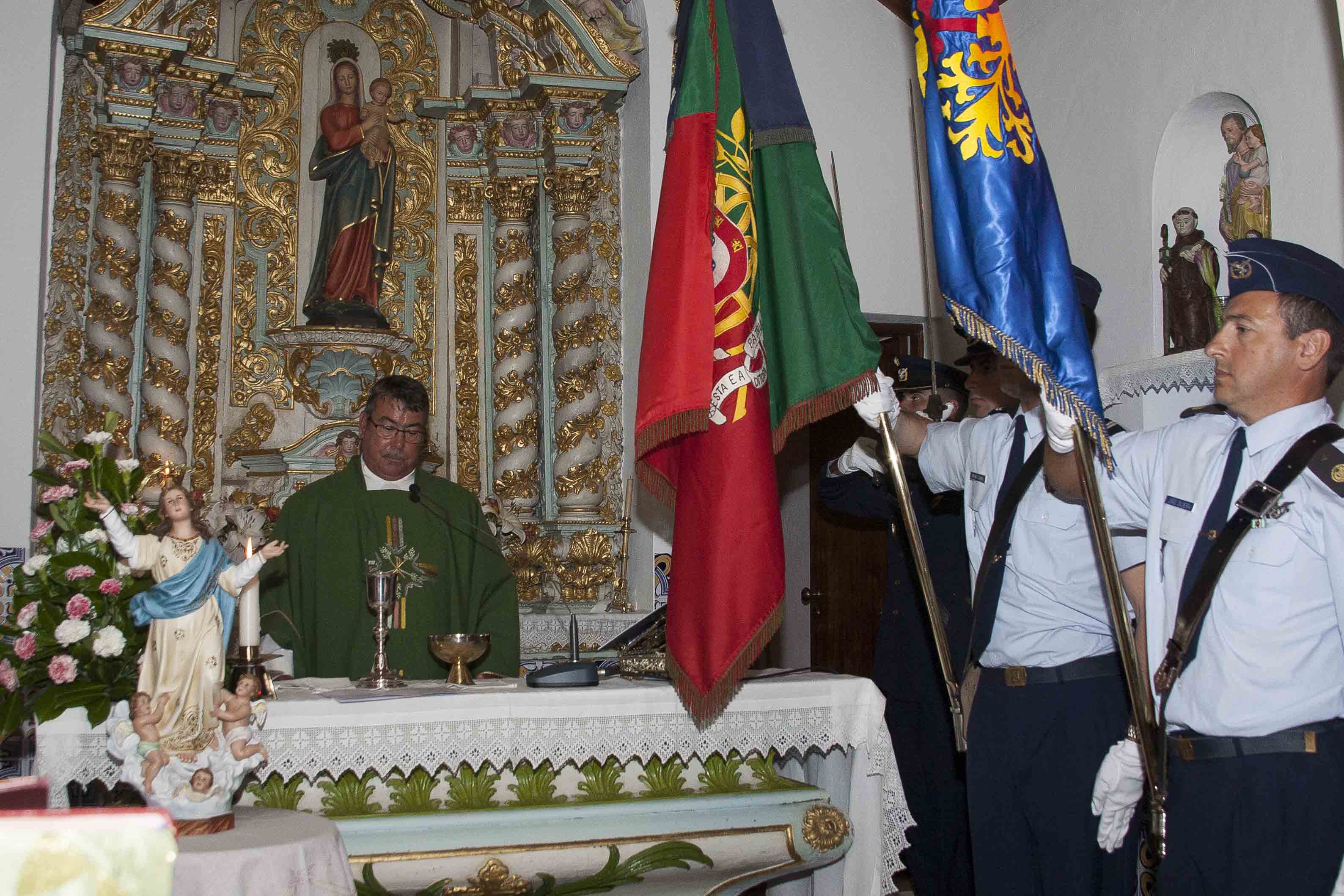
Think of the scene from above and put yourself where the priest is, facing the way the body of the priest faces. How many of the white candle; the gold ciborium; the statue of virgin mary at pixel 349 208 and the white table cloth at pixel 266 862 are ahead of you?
3

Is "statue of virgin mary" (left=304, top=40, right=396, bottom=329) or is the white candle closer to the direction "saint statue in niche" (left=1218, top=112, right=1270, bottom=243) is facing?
the white candle

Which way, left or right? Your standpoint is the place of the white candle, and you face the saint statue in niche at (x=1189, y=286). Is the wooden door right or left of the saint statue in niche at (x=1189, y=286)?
left

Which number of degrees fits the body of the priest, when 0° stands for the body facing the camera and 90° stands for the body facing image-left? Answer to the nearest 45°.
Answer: approximately 0°

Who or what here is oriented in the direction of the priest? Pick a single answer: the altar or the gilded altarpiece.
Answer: the gilded altarpiece

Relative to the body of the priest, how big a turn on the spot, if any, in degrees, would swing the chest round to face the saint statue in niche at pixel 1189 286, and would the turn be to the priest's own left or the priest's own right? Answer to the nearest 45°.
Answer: approximately 90° to the priest's own left

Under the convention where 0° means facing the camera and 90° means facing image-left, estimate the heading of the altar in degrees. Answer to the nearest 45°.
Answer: approximately 0°

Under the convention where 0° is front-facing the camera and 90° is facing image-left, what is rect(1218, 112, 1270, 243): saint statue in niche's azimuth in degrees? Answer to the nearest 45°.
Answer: approximately 45°

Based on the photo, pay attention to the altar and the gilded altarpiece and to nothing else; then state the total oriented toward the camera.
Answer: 2
